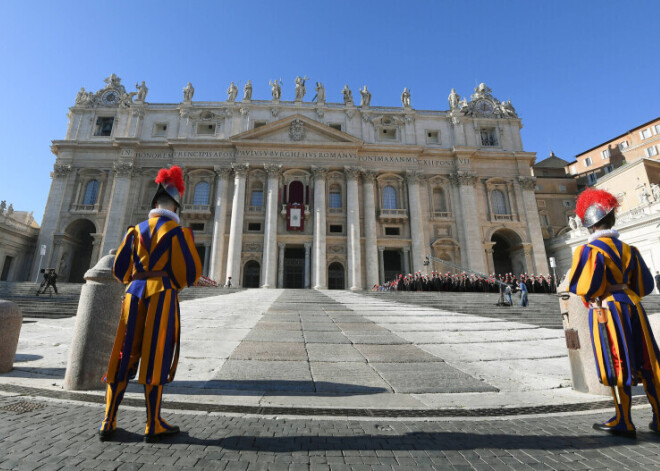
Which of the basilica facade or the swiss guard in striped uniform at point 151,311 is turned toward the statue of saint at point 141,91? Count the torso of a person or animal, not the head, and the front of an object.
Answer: the swiss guard in striped uniform

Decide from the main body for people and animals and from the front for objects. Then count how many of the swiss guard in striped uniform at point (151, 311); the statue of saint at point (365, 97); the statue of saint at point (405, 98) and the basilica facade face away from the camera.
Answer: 1

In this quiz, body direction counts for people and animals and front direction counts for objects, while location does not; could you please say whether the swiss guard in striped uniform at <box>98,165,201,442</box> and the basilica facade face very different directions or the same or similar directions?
very different directions

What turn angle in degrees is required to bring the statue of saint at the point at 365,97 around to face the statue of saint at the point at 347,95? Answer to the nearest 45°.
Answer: approximately 90° to its right

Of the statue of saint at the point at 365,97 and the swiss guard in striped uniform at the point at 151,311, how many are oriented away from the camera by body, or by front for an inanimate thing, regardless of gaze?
1

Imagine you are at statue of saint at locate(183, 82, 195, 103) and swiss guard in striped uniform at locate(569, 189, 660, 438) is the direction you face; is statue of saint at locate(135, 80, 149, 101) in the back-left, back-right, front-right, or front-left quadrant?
back-right

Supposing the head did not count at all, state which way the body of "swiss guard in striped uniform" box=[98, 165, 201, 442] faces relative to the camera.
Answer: away from the camera

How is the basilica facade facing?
toward the camera

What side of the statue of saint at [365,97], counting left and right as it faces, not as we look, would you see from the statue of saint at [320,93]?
right

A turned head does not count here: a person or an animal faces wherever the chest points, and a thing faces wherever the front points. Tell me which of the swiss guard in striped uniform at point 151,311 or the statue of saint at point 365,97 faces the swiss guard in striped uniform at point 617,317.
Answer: the statue of saint

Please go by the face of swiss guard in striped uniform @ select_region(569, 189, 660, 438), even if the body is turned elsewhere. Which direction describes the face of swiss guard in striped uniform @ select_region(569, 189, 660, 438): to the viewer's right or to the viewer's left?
to the viewer's left

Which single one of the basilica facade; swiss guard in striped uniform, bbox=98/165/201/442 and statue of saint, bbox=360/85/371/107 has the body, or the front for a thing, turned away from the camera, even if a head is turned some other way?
the swiss guard in striped uniform

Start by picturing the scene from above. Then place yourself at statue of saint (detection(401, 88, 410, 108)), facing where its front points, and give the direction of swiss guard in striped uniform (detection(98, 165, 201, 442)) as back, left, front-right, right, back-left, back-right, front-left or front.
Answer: front

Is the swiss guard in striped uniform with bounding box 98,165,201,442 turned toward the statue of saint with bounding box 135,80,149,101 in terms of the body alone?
yes

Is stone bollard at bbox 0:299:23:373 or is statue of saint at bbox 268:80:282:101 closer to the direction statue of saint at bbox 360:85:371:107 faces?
the stone bollard

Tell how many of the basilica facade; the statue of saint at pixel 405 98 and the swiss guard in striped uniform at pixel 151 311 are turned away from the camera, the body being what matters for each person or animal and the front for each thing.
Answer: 1

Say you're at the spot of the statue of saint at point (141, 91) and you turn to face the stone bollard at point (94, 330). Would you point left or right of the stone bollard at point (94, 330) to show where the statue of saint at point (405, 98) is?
left

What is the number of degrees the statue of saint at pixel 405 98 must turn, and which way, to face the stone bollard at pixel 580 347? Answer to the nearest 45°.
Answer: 0° — it already faces it
